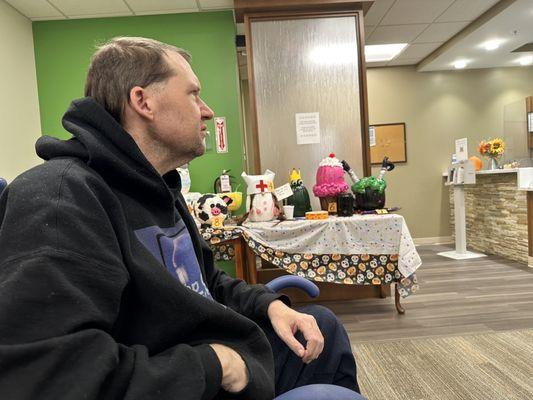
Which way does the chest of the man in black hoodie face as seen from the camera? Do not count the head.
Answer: to the viewer's right

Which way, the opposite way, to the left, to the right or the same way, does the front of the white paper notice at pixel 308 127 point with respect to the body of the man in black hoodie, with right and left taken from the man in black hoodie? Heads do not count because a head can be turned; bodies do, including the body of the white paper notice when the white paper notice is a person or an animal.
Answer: to the right

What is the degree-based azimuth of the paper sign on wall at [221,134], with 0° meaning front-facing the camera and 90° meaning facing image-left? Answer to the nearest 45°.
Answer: approximately 0°

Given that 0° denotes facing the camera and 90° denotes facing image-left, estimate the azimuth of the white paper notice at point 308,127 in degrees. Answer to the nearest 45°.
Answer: approximately 0°

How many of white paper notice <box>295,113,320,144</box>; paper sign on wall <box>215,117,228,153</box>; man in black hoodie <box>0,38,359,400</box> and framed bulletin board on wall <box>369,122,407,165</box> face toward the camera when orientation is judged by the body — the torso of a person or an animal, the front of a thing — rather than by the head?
3

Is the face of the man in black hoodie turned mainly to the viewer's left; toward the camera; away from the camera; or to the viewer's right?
to the viewer's right

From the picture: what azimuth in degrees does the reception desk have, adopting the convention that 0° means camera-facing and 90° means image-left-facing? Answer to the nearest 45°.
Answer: approximately 45°

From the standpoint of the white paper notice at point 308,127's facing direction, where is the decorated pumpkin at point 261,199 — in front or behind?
in front
